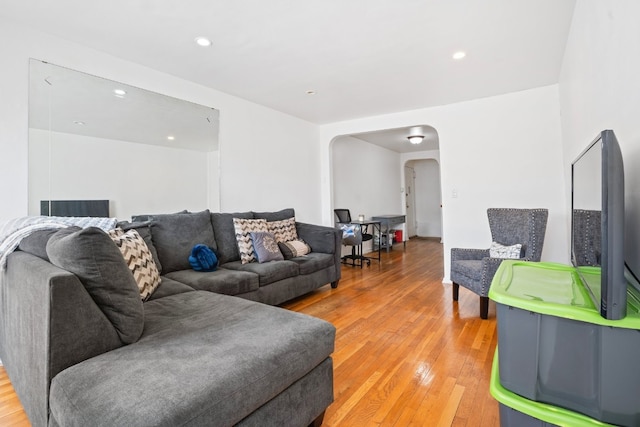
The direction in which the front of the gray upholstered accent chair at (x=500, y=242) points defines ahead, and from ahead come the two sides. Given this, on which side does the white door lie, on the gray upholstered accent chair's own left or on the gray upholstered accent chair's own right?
on the gray upholstered accent chair's own right

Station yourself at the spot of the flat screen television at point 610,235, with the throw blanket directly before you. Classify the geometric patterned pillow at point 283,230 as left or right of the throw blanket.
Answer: right

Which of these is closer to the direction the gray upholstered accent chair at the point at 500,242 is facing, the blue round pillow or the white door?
the blue round pillow

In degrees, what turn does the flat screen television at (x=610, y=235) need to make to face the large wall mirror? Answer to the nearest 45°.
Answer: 0° — it already faces it

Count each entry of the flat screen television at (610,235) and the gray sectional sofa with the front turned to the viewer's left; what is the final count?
1

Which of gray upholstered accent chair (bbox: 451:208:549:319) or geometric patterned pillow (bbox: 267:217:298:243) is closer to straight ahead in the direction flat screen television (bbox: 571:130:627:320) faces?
the geometric patterned pillow

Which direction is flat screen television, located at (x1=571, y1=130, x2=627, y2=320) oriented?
to the viewer's left

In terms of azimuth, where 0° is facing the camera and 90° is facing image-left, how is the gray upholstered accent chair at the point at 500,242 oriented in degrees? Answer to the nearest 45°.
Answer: approximately 45°

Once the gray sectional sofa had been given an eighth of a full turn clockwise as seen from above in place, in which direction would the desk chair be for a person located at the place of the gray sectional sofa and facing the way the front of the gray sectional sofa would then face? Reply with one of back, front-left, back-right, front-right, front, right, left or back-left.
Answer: back-left

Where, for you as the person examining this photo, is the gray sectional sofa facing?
facing the viewer and to the right of the viewer

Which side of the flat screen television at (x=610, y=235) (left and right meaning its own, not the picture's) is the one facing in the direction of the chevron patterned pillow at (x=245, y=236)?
front

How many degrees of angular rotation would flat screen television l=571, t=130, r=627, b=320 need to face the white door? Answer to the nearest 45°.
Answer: approximately 45° to its right

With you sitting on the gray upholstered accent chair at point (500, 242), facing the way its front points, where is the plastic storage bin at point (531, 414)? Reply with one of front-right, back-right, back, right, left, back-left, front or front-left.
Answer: front-left

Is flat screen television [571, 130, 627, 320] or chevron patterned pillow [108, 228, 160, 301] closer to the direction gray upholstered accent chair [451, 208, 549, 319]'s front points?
the chevron patterned pillow
